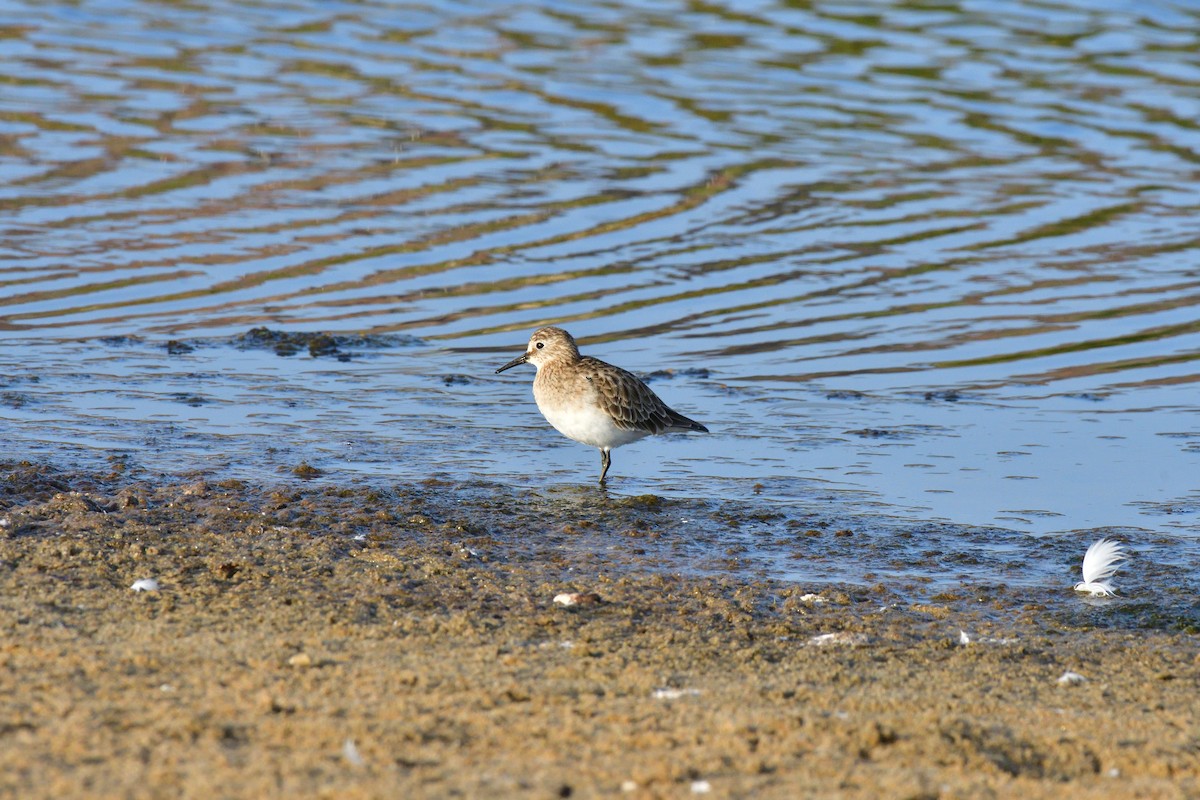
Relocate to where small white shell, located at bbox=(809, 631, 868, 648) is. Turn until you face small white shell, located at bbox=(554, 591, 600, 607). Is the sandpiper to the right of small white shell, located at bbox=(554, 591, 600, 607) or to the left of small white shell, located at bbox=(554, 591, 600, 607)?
right

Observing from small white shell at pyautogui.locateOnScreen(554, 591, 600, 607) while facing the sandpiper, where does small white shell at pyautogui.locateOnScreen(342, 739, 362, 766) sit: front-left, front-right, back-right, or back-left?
back-left

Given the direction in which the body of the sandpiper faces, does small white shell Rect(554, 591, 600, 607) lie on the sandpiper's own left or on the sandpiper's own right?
on the sandpiper's own left

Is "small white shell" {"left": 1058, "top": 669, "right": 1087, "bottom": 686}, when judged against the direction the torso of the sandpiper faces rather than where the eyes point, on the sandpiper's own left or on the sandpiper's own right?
on the sandpiper's own left

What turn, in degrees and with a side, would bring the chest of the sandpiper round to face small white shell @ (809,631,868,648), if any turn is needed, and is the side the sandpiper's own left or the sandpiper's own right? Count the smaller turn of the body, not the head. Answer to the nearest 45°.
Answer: approximately 90° to the sandpiper's own left

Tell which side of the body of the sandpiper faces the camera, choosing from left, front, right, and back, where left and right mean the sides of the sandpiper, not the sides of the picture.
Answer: left

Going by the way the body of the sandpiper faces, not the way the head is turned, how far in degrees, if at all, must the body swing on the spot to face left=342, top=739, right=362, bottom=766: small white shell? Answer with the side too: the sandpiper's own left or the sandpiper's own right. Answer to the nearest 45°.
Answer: approximately 90° to the sandpiper's own left
